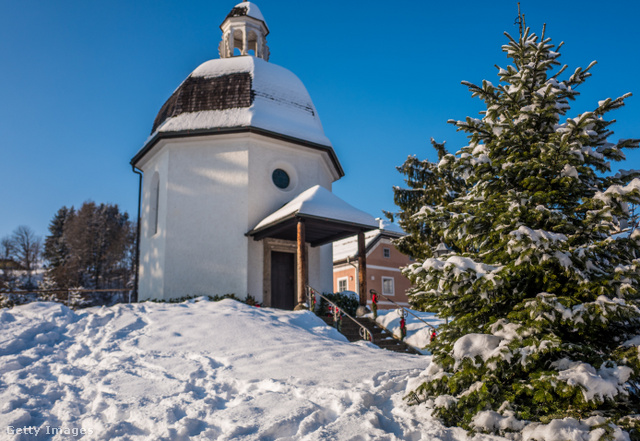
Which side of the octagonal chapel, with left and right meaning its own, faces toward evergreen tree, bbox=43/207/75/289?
back

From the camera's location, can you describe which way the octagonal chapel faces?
facing the viewer and to the right of the viewer

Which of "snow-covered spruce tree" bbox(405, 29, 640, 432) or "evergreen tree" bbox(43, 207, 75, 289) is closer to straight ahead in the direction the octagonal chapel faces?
the snow-covered spruce tree

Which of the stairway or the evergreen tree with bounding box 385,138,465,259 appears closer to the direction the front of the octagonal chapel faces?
the stairway

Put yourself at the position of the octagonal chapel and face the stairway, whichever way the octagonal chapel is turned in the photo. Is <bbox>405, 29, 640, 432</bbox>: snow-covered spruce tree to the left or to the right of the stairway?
right

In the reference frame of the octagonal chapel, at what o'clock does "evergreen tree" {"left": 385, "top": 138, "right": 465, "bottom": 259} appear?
The evergreen tree is roughly at 10 o'clock from the octagonal chapel.

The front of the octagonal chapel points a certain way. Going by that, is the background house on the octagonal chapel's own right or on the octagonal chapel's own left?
on the octagonal chapel's own left

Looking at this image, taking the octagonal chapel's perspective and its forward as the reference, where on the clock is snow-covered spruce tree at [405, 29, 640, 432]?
The snow-covered spruce tree is roughly at 1 o'clock from the octagonal chapel.

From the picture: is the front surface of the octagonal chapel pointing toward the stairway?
yes
